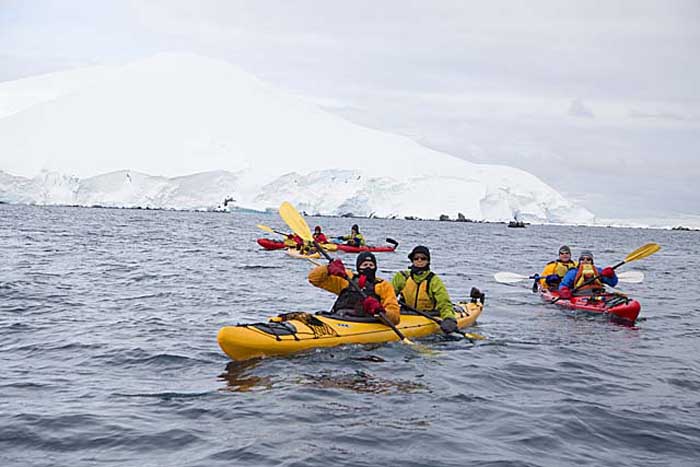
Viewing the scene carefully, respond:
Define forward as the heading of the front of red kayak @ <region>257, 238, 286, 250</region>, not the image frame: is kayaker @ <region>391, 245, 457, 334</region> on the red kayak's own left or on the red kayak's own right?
on the red kayak's own left

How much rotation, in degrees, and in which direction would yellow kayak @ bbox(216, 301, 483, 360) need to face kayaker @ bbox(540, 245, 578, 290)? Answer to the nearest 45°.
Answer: approximately 180°

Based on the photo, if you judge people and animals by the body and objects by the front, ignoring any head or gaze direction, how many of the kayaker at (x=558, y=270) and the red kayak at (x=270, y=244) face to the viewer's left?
1

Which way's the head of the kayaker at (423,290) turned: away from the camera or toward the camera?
toward the camera

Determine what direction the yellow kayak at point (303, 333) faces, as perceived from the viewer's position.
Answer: facing the viewer and to the left of the viewer

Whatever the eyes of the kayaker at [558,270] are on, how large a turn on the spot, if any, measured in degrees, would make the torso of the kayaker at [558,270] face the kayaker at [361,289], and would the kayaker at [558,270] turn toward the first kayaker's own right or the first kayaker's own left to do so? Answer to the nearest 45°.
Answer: approximately 45° to the first kayaker's own right

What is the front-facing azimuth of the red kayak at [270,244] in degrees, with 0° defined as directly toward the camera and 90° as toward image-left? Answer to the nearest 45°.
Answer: approximately 90°

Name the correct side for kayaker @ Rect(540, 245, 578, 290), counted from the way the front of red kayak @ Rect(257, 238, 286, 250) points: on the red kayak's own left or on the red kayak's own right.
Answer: on the red kayak's own left

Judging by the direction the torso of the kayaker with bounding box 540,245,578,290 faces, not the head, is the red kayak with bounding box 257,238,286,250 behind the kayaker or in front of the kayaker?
behind

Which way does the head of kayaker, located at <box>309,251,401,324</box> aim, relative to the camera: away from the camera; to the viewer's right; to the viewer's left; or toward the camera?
toward the camera

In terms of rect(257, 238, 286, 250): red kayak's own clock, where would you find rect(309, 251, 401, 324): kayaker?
The kayaker is roughly at 9 o'clock from the red kayak.

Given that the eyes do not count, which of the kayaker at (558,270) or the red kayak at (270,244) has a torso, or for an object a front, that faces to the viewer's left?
the red kayak

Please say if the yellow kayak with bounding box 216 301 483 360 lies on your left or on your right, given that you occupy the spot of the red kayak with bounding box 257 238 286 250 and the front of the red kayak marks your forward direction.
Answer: on your left
